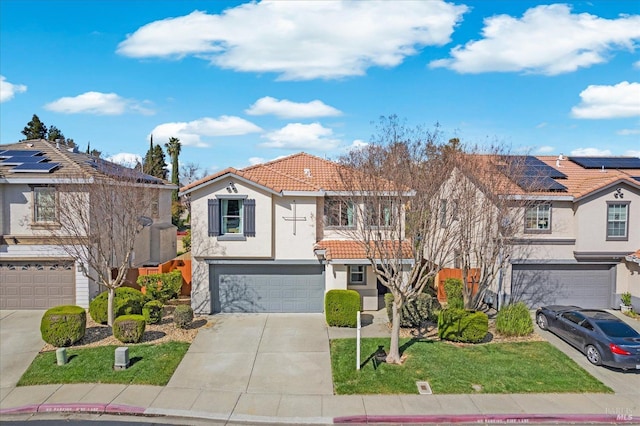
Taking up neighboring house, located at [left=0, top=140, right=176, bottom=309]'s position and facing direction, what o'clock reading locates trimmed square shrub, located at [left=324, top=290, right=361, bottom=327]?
The trimmed square shrub is roughly at 10 o'clock from the neighboring house.

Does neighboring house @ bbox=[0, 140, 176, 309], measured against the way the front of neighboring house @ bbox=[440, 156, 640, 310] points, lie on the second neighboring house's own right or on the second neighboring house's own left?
on the second neighboring house's own right

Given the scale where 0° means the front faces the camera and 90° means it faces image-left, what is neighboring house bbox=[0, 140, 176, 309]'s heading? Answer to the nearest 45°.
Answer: approximately 0°

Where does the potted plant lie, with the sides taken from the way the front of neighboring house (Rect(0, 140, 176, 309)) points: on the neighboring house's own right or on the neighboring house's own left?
on the neighboring house's own left

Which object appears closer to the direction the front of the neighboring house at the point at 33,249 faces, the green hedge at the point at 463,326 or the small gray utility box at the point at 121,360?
the small gray utility box

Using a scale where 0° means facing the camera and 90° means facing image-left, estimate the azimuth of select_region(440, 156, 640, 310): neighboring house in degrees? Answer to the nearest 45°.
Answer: approximately 0°

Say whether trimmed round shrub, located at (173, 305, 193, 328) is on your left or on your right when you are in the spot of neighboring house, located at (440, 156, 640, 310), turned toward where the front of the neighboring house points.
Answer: on your right

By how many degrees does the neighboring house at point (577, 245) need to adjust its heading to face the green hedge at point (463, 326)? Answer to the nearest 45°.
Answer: approximately 45° to its right

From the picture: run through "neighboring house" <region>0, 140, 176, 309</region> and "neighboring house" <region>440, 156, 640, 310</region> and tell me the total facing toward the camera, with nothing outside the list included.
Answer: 2

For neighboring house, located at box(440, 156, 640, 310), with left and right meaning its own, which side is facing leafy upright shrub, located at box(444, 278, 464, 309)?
right
